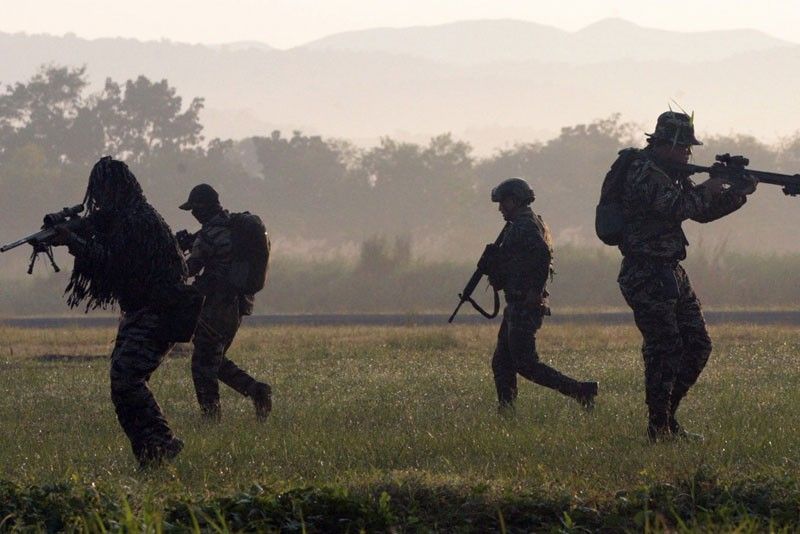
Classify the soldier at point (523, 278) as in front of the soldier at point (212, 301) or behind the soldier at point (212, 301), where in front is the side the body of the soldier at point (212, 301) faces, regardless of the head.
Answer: behind

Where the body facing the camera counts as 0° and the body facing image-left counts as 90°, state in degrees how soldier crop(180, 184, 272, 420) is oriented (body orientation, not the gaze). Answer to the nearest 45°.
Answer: approximately 90°

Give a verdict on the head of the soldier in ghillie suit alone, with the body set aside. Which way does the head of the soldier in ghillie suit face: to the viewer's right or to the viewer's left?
to the viewer's left

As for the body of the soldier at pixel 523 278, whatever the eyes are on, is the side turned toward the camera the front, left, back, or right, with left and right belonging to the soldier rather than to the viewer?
left

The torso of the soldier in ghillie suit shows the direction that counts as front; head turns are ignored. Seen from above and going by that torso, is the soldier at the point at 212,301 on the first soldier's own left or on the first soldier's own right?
on the first soldier's own right

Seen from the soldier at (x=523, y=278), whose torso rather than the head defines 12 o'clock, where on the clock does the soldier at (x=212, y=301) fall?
the soldier at (x=212, y=301) is roughly at 12 o'clock from the soldier at (x=523, y=278).

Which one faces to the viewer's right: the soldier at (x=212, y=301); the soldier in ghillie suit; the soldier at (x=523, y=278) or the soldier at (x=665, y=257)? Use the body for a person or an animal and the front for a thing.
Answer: the soldier at (x=665, y=257)

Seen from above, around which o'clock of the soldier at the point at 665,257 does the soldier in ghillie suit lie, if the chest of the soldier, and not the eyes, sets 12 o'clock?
The soldier in ghillie suit is roughly at 5 o'clock from the soldier.

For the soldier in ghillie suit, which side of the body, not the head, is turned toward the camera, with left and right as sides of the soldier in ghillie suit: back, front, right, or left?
left

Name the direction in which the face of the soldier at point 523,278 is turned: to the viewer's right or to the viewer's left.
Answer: to the viewer's left

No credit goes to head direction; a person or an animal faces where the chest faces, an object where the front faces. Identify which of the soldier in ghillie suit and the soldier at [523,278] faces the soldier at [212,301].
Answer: the soldier at [523,278]

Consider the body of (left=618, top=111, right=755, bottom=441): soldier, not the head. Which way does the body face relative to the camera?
to the viewer's right
